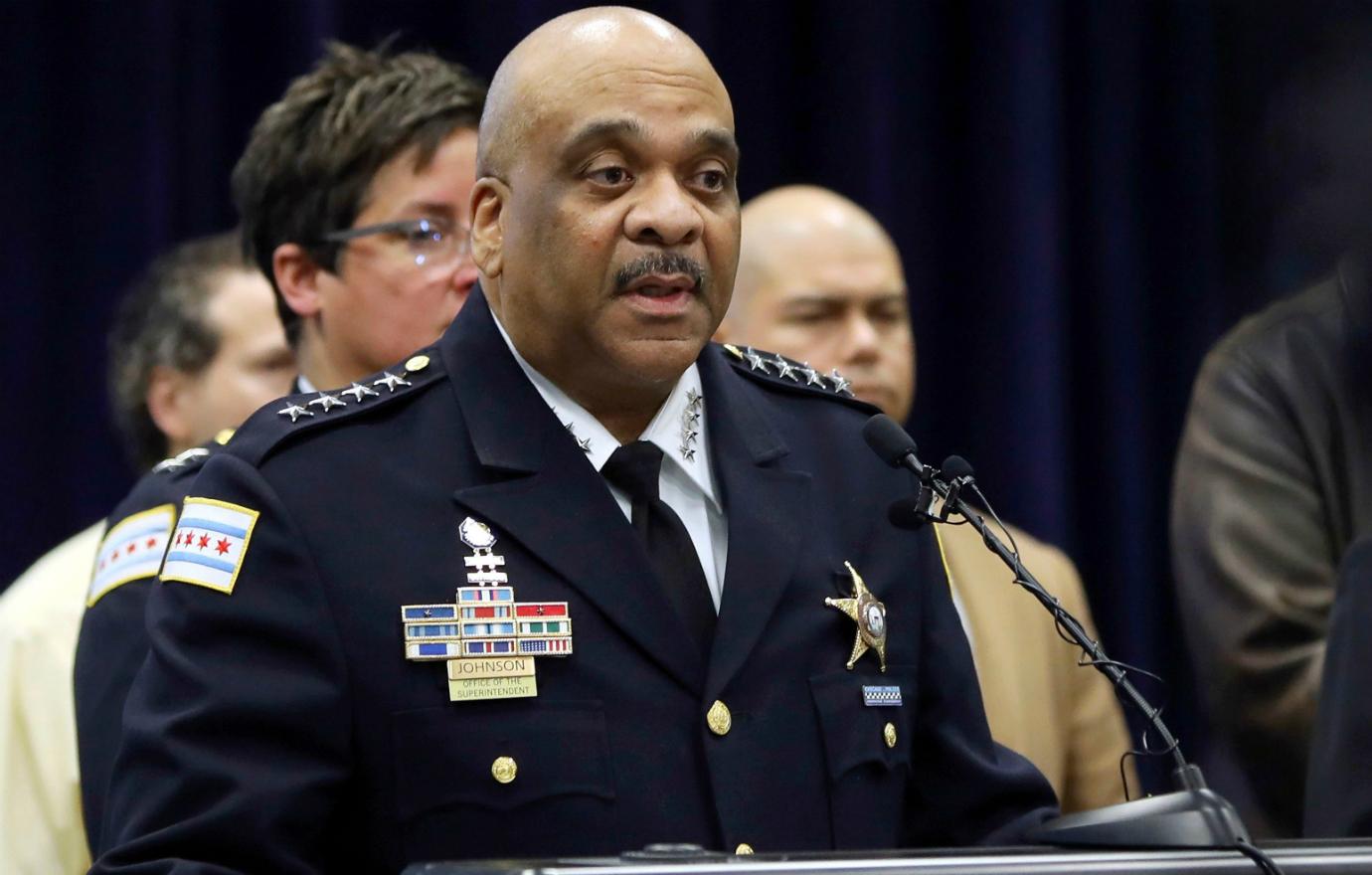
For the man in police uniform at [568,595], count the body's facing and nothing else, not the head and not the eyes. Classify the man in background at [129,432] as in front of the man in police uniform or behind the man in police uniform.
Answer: behind

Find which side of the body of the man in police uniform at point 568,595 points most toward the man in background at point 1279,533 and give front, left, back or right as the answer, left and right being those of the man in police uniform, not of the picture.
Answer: left

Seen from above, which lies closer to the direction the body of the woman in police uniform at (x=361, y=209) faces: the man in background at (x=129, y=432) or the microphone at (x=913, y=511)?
the microphone

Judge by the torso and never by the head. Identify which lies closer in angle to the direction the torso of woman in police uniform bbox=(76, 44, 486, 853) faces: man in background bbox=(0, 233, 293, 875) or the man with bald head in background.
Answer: the man with bald head in background

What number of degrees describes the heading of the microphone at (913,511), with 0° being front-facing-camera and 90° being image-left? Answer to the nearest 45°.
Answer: approximately 90°

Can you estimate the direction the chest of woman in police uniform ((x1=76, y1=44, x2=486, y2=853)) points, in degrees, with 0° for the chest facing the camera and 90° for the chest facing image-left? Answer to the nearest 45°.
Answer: approximately 315°

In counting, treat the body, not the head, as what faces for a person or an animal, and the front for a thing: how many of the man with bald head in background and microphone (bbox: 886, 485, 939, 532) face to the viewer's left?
1

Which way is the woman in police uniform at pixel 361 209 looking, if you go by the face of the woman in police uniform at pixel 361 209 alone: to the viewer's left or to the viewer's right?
to the viewer's right
